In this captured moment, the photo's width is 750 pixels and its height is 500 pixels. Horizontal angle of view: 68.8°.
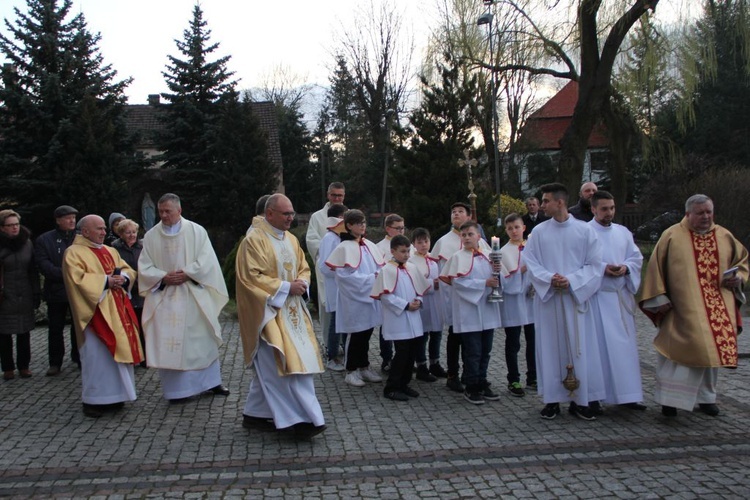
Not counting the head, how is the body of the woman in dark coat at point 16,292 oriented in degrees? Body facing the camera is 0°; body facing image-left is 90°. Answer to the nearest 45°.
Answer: approximately 0°

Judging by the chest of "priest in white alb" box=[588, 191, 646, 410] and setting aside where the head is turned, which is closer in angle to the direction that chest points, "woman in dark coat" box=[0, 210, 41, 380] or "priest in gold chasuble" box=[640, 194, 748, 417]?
the priest in gold chasuble

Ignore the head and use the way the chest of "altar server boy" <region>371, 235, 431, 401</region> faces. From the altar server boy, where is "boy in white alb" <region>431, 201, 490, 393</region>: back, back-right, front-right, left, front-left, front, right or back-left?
left

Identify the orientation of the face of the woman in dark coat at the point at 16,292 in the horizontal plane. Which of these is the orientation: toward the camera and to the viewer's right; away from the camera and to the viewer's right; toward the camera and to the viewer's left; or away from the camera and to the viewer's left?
toward the camera and to the viewer's right

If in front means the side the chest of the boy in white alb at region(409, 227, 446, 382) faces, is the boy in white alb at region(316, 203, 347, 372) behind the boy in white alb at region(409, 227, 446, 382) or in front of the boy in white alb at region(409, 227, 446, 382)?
behind

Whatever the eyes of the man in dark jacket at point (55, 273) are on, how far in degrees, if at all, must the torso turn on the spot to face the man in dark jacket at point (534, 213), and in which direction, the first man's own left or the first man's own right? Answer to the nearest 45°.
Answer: approximately 45° to the first man's own left

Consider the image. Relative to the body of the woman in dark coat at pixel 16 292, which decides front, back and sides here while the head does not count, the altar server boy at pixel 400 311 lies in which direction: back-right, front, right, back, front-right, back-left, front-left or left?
front-left

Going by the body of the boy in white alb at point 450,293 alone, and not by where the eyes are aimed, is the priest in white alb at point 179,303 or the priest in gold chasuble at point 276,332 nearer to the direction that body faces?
the priest in gold chasuble

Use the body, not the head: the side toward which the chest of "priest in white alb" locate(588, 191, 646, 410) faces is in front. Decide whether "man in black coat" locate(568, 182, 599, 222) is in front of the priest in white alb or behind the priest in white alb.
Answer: behind

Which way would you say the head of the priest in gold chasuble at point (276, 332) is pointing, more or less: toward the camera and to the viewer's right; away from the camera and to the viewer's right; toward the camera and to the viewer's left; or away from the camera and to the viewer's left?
toward the camera and to the viewer's right

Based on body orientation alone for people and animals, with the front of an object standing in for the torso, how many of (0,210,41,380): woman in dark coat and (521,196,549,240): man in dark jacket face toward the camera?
2
